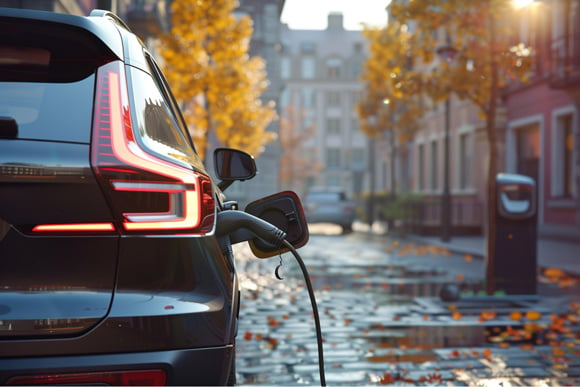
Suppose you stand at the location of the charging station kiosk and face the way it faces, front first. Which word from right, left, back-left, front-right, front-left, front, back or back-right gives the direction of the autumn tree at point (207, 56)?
back-right

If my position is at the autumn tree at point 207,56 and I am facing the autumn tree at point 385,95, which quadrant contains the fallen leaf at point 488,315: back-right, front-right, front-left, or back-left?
back-right

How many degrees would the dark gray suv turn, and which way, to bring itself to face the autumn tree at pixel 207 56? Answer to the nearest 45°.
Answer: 0° — it already faces it

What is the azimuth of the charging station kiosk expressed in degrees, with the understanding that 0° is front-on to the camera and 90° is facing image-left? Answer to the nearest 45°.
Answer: approximately 0°

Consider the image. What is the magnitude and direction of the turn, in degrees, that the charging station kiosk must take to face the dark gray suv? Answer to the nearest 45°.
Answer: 0° — it already faces it

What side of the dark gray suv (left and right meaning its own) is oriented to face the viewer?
back

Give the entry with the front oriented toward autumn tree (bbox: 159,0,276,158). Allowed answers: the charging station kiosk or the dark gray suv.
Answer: the dark gray suv

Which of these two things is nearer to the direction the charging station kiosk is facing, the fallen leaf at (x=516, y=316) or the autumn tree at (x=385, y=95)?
the fallen leaf

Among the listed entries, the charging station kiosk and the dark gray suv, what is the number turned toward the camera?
1

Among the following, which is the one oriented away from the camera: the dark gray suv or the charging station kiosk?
the dark gray suv
